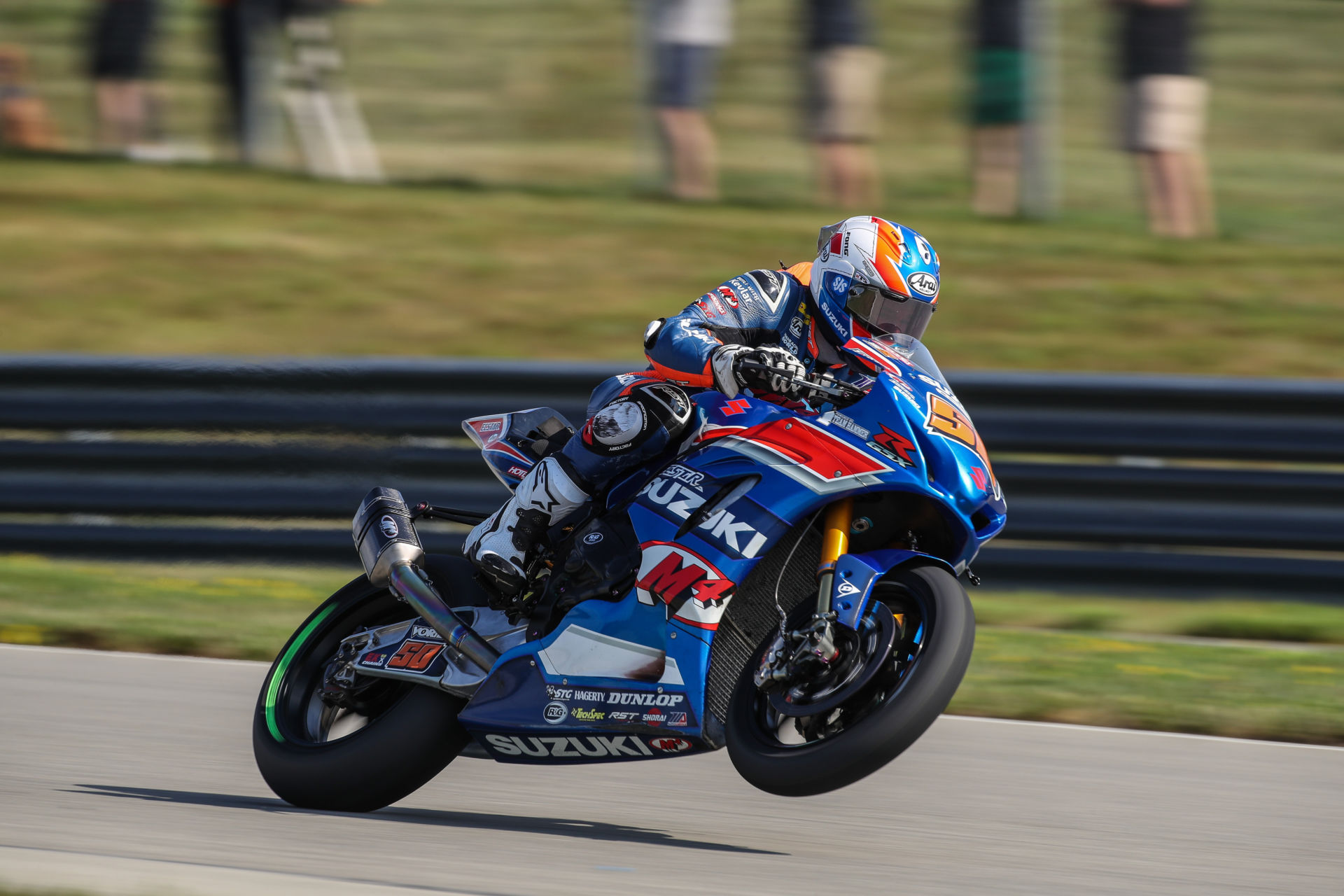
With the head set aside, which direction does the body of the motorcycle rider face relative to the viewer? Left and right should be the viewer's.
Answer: facing the viewer and to the right of the viewer

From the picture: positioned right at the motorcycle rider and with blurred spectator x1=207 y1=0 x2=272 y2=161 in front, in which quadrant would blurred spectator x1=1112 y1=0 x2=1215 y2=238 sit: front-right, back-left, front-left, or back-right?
front-right

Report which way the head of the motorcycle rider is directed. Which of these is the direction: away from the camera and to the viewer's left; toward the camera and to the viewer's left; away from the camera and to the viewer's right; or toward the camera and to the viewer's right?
toward the camera and to the viewer's right

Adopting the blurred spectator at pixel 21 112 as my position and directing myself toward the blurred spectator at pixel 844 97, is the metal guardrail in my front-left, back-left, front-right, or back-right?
front-right

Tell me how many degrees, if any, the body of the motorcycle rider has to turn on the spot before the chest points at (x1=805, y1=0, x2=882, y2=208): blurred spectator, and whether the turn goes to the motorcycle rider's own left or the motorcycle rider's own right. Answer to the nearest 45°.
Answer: approximately 135° to the motorcycle rider's own left

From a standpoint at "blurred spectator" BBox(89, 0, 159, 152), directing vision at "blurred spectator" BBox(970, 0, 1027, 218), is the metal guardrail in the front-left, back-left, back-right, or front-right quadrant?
front-right

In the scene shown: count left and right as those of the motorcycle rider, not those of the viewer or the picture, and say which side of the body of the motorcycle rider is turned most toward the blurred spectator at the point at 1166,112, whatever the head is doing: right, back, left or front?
left

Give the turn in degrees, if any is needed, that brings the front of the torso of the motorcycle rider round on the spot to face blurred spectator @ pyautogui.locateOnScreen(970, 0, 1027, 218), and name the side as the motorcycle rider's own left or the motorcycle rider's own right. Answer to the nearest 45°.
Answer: approximately 135° to the motorcycle rider's own left
